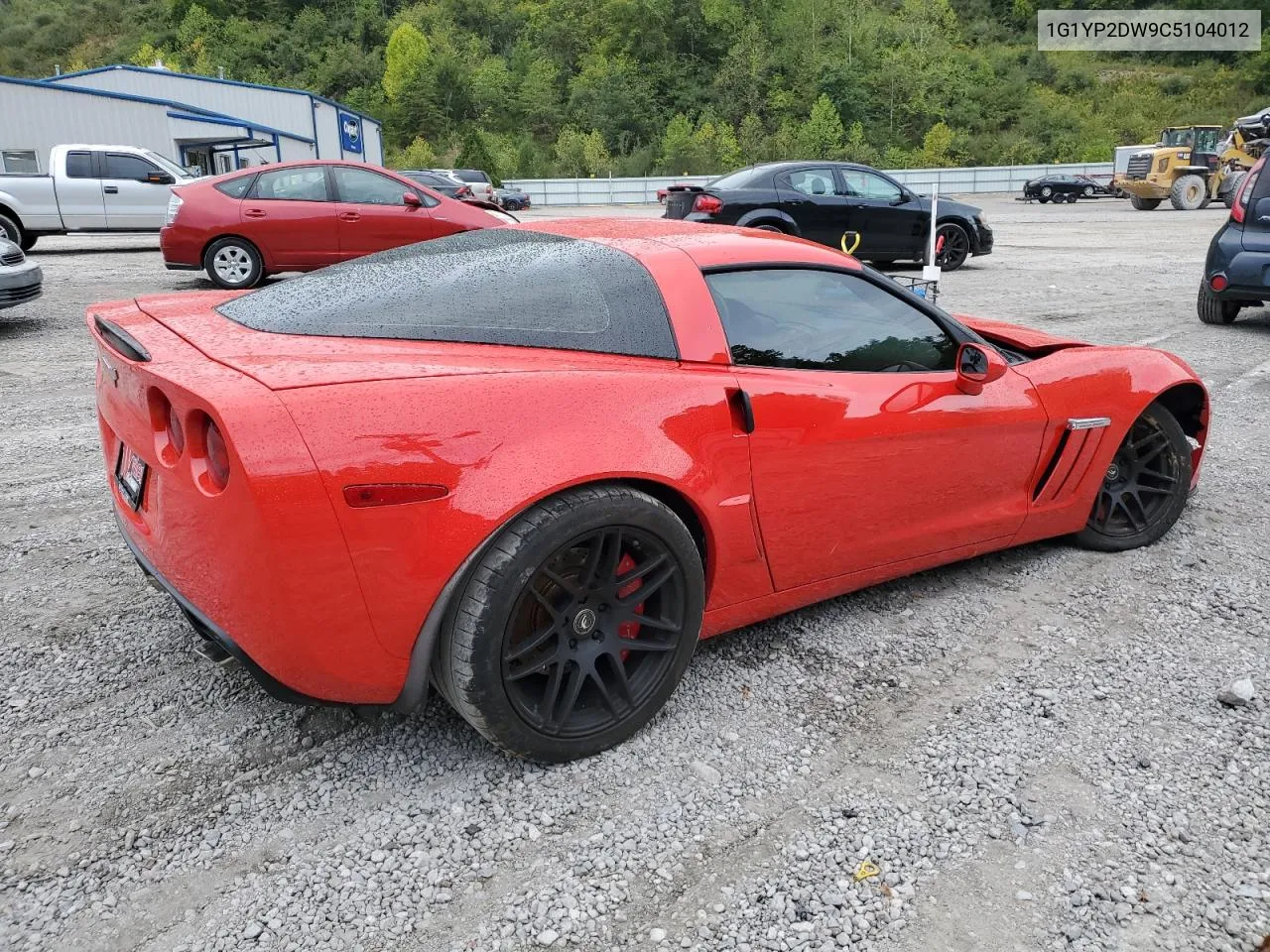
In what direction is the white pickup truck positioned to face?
to the viewer's right

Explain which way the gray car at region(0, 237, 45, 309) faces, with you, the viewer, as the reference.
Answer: facing the viewer and to the right of the viewer

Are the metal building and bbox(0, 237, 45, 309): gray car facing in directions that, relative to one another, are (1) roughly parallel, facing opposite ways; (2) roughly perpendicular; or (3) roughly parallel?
roughly parallel

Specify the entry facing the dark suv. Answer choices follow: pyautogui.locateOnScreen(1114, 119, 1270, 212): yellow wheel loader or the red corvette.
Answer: the red corvette

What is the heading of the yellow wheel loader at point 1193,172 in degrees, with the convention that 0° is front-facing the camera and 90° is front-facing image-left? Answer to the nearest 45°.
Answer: approximately 225°

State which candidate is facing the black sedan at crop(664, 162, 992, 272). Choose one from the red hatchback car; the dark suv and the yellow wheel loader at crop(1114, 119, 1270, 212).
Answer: the red hatchback car

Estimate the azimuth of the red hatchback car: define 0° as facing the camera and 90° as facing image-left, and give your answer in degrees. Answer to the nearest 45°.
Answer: approximately 270°

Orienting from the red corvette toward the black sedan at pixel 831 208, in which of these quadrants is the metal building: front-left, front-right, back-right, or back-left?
front-left

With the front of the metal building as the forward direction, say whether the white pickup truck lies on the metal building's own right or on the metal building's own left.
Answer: on the metal building's own right

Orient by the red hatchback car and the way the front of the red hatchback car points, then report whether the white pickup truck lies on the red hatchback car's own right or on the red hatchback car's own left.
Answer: on the red hatchback car's own left

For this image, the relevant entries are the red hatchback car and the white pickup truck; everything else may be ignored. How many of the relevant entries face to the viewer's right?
2

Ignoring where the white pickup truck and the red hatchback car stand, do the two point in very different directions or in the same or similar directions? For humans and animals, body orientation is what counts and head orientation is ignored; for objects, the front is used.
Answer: same or similar directions

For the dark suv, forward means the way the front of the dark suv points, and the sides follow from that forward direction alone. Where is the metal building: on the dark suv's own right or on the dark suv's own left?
on the dark suv's own left

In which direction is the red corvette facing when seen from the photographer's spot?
facing away from the viewer and to the right of the viewer

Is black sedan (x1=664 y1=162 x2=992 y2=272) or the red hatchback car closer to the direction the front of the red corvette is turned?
the black sedan
